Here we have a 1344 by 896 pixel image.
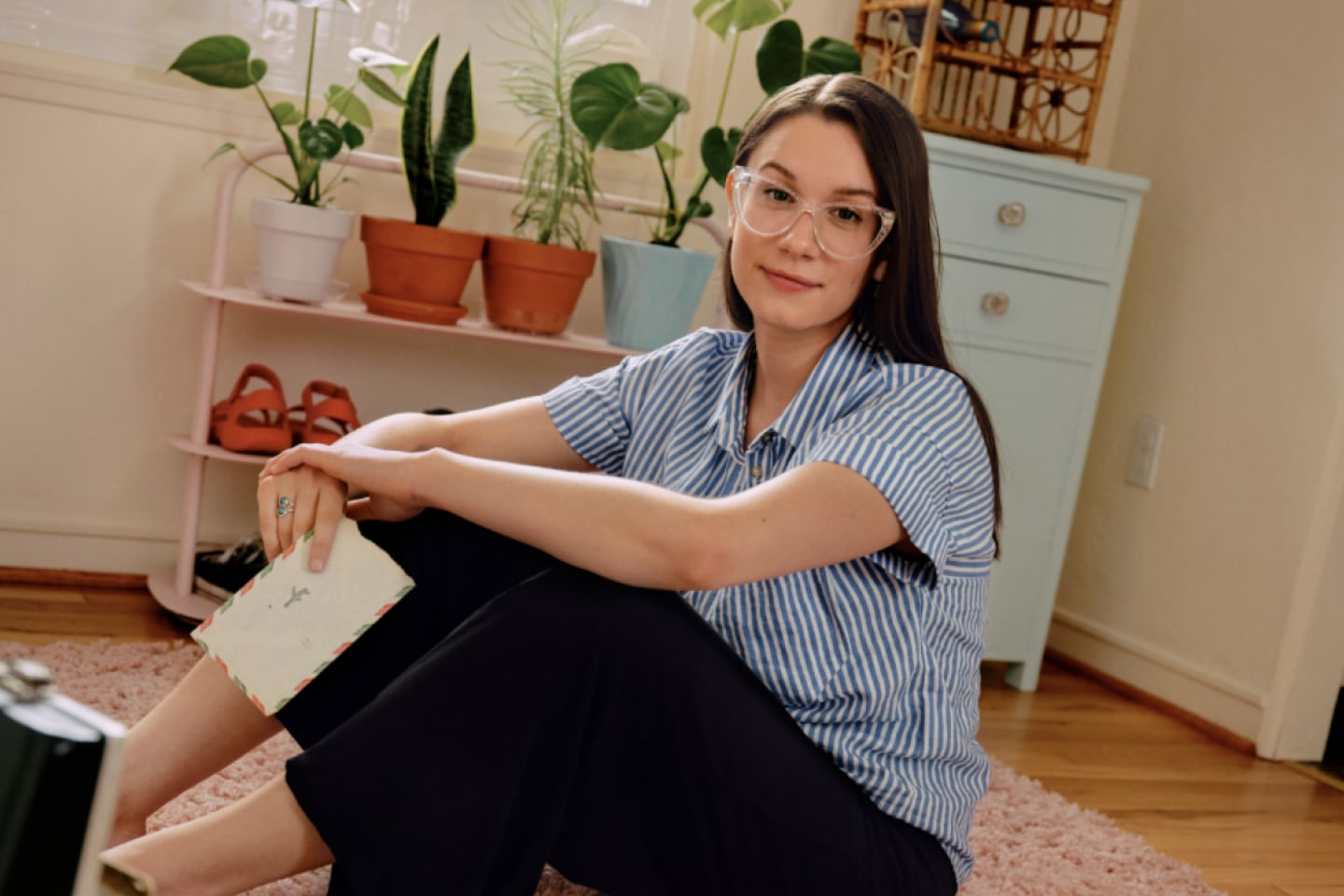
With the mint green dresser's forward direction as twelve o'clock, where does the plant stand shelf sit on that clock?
The plant stand shelf is roughly at 2 o'clock from the mint green dresser.

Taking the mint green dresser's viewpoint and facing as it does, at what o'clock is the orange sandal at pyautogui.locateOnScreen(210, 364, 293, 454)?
The orange sandal is roughly at 2 o'clock from the mint green dresser.

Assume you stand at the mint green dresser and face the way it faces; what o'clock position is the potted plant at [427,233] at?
The potted plant is roughly at 2 o'clock from the mint green dresser.

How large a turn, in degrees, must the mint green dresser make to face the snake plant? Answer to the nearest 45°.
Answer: approximately 45° to its right

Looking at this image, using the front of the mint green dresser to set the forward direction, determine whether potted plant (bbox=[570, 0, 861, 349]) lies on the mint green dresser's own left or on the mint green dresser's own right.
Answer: on the mint green dresser's own right

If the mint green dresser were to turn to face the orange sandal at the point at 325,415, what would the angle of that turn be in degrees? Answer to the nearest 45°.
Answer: approximately 45° to its right

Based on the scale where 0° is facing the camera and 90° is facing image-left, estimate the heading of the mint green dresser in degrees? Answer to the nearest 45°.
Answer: approximately 0°
